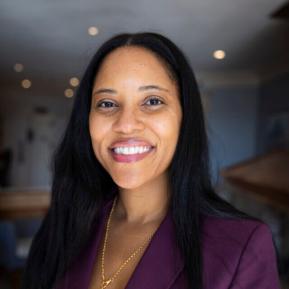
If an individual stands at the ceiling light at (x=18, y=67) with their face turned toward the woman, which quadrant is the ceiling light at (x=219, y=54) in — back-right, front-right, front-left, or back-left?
front-left

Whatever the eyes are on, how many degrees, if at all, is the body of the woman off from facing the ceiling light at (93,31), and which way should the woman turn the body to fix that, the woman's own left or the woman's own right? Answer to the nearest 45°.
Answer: approximately 135° to the woman's own right

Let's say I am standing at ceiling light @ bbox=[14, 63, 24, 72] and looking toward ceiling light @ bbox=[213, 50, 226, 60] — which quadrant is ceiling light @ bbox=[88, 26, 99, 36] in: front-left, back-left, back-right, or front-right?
front-right

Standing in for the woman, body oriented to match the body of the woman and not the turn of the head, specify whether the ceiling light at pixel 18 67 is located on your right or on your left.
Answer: on your right

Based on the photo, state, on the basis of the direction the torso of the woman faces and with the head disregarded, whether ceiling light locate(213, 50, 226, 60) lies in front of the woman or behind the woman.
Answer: behind

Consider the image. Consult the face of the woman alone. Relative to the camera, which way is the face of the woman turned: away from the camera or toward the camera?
toward the camera

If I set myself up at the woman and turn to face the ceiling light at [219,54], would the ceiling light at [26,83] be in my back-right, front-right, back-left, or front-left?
front-left

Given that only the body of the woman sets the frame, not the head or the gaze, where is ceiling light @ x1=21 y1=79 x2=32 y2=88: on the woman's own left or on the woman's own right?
on the woman's own right

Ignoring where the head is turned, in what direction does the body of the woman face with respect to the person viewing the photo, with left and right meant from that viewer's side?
facing the viewer and to the left of the viewer
